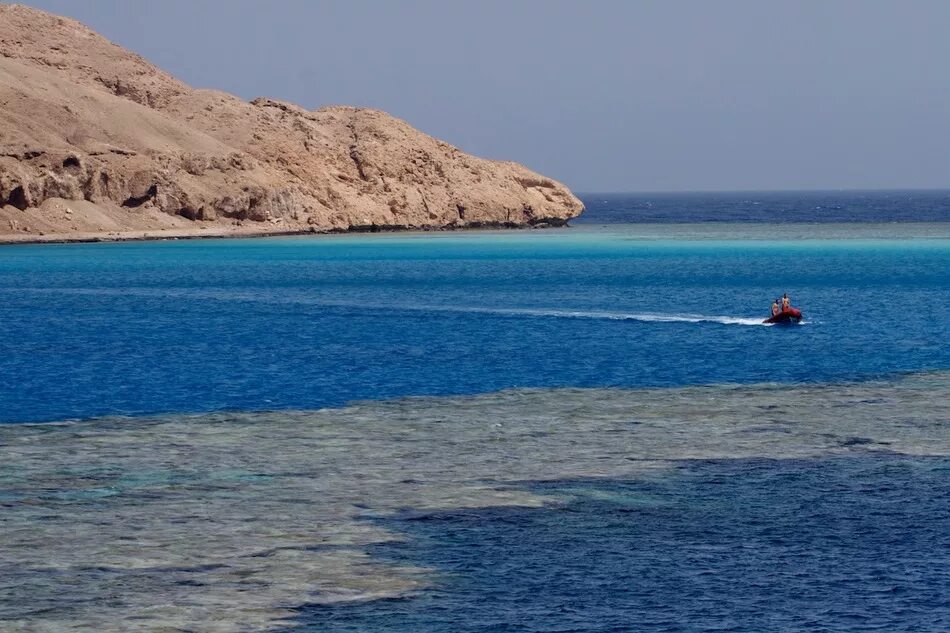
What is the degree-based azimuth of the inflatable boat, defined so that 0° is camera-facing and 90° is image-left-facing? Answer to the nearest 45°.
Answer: approximately 315°
